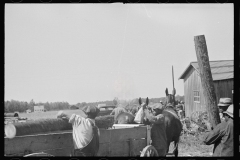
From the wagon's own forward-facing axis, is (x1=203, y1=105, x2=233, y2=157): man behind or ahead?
ahead

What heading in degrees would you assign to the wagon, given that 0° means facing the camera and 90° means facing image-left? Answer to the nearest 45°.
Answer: approximately 270°

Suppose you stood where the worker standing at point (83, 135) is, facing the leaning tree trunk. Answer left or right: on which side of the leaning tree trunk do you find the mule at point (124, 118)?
left

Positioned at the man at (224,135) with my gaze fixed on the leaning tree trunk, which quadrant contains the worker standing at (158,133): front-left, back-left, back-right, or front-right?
front-left

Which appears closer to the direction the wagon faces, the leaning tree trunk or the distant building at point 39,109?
the leaning tree trunk

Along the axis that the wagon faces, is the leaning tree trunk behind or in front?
in front

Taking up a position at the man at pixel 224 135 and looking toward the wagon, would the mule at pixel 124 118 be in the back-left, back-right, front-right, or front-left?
front-right

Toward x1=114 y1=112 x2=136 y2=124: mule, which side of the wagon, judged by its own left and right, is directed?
left
